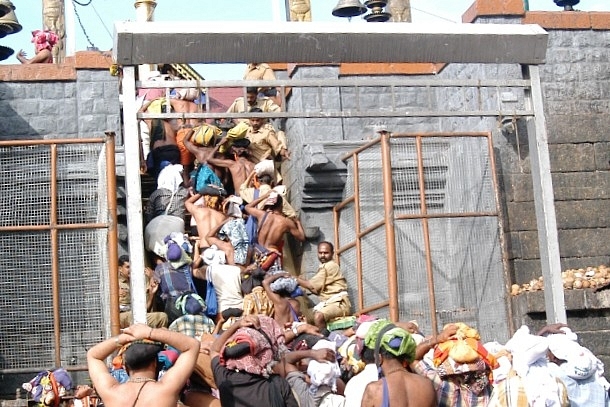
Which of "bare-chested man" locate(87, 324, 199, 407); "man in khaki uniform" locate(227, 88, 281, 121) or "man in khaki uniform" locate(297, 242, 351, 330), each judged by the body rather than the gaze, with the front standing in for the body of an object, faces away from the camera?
the bare-chested man

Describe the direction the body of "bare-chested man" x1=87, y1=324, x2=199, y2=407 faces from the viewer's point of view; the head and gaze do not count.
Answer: away from the camera

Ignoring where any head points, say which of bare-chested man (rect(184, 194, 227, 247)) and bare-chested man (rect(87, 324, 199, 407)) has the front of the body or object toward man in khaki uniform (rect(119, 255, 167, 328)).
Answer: bare-chested man (rect(87, 324, 199, 407))

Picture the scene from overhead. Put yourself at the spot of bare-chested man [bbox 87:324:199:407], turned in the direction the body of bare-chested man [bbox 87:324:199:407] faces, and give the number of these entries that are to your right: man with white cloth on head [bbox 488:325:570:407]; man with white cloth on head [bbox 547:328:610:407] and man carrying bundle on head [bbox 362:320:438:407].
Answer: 3

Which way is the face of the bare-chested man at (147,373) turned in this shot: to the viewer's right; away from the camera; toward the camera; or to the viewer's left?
away from the camera

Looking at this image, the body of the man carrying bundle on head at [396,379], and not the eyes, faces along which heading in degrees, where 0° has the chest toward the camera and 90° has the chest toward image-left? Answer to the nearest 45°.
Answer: approximately 180°

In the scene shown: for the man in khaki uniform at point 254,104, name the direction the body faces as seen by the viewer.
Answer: toward the camera

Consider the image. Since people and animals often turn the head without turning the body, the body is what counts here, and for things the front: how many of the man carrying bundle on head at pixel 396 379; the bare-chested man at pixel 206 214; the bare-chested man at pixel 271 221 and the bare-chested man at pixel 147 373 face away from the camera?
4

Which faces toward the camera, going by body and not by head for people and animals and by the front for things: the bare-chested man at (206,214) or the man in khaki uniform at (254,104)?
the man in khaki uniform

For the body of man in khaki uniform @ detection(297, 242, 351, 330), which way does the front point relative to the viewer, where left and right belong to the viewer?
facing to the left of the viewer

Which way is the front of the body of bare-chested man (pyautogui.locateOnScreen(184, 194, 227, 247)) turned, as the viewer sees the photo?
away from the camera

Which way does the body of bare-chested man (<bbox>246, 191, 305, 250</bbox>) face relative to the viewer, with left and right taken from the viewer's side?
facing away from the viewer

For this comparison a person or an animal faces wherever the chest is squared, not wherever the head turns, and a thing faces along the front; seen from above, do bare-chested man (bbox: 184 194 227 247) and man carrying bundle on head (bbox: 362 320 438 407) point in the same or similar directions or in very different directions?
same or similar directions

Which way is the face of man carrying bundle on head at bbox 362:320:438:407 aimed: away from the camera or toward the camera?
away from the camera
